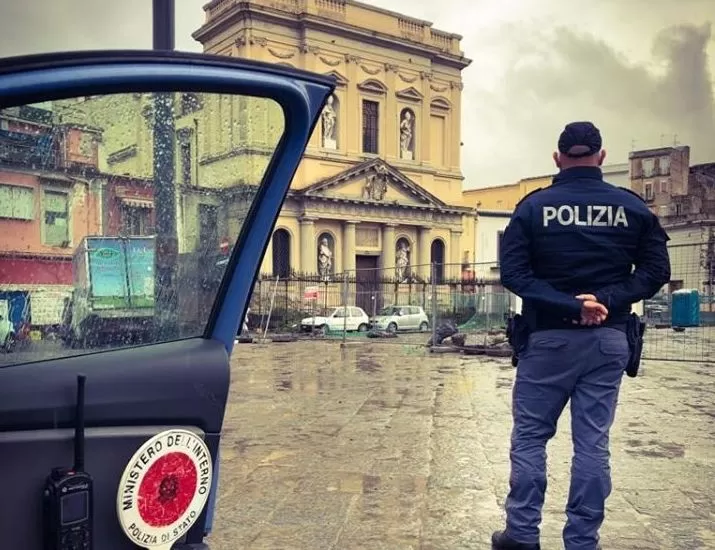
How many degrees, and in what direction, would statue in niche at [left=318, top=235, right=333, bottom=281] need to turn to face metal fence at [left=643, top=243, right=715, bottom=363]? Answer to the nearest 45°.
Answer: approximately 45° to its left

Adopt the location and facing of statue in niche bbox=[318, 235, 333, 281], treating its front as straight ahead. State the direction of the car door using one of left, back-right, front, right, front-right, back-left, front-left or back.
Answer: front

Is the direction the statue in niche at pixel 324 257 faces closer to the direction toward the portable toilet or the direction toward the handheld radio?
the handheld radio

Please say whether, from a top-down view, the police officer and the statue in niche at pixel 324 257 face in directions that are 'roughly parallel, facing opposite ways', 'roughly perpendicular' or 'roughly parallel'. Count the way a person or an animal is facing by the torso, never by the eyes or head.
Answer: roughly parallel, facing opposite ways

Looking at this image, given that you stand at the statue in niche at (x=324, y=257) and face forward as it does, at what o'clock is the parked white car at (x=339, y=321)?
The parked white car is roughly at 12 o'clock from the statue in niche.

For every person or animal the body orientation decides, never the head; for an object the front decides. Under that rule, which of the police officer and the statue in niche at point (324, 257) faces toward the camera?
the statue in niche

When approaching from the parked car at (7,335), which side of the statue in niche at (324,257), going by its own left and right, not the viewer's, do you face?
front

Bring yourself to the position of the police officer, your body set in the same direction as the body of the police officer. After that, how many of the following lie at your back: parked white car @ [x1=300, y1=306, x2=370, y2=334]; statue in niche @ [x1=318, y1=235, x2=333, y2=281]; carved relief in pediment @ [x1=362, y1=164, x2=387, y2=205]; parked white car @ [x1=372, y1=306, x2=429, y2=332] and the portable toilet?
0

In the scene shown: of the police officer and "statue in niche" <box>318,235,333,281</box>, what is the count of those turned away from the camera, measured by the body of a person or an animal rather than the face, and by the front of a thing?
1

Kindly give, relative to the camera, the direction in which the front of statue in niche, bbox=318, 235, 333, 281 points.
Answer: facing the viewer

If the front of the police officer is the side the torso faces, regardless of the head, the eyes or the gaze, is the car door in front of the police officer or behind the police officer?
behind

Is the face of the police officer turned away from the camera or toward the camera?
away from the camera

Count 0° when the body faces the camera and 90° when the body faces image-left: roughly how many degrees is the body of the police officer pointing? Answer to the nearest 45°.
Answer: approximately 180°

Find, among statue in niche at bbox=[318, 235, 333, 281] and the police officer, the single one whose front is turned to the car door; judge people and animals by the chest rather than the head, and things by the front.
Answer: the statue in niche

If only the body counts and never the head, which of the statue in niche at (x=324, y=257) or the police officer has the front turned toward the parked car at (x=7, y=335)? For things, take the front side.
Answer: the statue in niche

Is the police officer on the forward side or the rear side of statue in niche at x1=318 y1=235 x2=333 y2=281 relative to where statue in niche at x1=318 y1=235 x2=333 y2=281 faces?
on the forward side

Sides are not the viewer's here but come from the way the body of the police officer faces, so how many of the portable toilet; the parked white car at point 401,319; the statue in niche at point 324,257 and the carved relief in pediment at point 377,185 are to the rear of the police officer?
0
